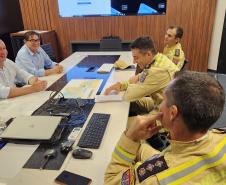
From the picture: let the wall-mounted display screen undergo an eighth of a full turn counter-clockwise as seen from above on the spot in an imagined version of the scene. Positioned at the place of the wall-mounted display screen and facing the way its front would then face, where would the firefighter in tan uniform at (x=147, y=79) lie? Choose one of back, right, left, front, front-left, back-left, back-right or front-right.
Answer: front-right

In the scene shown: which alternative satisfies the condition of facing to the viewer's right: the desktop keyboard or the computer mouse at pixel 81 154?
the desktop keyboard

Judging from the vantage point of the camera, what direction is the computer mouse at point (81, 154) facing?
facing to the left of the viewer

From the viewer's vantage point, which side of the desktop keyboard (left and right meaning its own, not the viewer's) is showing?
right

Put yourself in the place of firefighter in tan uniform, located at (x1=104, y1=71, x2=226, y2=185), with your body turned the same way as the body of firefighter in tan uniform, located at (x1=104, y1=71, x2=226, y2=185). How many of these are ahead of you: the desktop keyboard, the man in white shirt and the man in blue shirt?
3

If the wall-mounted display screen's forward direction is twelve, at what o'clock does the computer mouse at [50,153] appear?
The computer mouse is roughly at 12 o'clock from the wall-mounted display screen.

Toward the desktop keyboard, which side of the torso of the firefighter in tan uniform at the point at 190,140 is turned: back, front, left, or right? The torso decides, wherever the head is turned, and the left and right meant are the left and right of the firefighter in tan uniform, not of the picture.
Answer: front

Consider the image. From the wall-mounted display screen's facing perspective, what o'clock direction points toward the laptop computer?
The laptop computer is roughly at 12 o'clock from the wall-mounted display screen.

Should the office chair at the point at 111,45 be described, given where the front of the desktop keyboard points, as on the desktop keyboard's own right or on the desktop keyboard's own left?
on the desktop keyboard's own left

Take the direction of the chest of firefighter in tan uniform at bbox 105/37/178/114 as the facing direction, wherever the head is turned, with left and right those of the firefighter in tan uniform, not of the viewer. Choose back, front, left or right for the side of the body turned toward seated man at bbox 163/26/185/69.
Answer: right

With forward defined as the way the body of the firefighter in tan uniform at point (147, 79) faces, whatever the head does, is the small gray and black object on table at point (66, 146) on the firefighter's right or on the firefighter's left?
on the firefighter's left

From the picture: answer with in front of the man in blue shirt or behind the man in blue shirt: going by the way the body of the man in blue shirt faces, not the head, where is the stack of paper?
in front

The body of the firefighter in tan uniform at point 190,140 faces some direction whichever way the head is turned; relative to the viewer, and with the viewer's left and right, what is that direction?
facing away from the viewer and to the left of the viewer

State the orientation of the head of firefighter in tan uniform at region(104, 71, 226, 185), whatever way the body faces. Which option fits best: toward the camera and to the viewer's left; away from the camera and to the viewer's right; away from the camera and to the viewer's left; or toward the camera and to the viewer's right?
away from the camera and to the viewer's left
